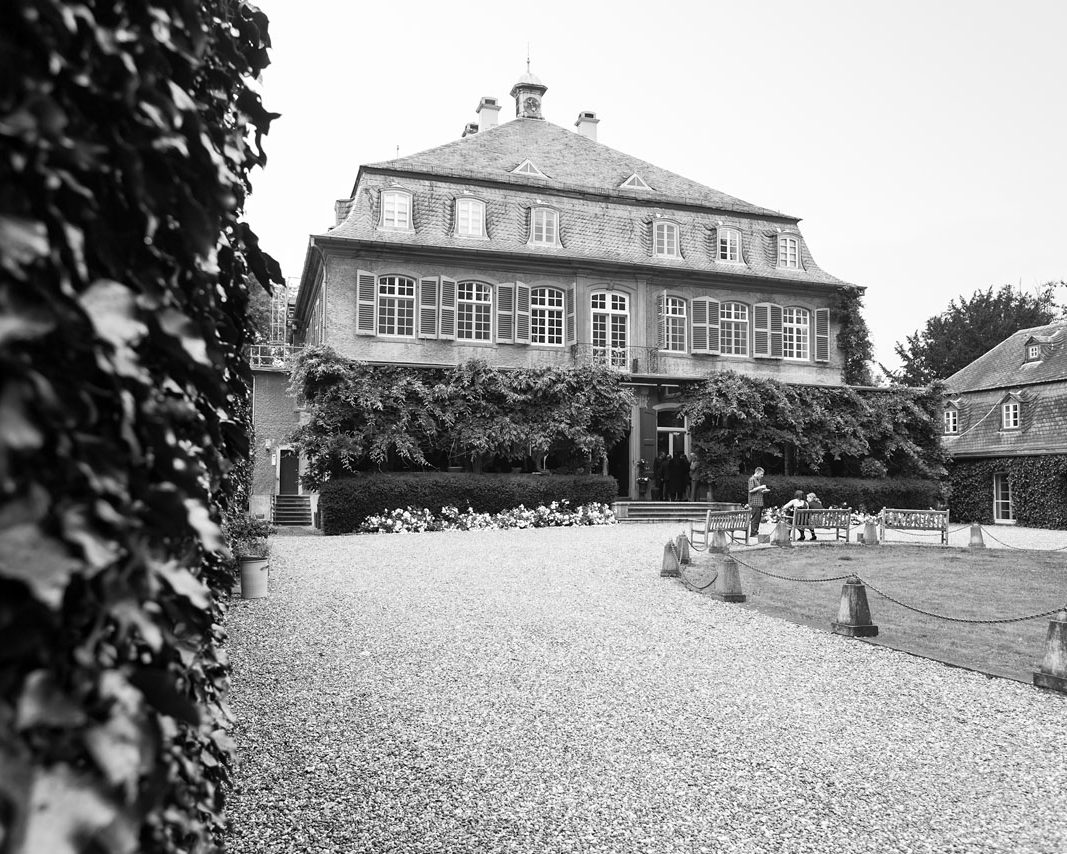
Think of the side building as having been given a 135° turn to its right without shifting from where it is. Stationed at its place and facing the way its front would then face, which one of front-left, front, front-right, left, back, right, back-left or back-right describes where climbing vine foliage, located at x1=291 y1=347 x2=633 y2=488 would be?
back-left

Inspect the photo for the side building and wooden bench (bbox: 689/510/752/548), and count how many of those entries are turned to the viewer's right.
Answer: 0

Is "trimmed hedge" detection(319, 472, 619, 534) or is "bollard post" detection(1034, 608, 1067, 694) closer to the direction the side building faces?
the trimmed hedge

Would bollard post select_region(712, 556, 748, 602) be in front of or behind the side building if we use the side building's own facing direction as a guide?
in front

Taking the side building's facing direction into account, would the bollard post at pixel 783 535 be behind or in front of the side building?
in front

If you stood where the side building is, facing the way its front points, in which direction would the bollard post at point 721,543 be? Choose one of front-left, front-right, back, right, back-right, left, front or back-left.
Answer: front-left

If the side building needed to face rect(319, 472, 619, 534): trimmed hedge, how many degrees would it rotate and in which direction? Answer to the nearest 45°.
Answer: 0° — it already faces it

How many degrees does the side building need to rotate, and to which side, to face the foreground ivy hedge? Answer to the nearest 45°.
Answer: approximately 45° to its left

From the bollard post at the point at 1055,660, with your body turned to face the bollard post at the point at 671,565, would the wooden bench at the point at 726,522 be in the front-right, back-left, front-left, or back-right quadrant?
front-right
